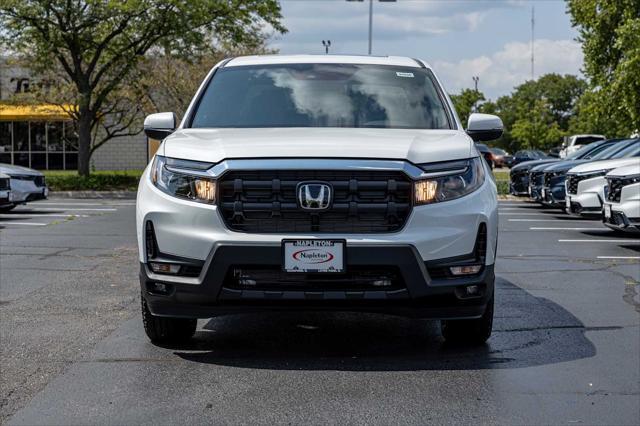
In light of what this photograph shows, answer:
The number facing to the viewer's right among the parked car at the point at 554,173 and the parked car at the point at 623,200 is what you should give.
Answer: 0

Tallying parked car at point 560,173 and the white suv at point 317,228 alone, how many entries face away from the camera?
0

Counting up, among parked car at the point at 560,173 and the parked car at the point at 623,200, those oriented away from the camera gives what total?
0

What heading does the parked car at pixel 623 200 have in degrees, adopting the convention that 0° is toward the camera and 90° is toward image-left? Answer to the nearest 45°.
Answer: approximately 45°

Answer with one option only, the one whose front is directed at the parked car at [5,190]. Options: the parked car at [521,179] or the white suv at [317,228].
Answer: the parked car at [521,179]

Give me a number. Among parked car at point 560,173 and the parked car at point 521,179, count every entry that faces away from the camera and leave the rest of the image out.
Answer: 0

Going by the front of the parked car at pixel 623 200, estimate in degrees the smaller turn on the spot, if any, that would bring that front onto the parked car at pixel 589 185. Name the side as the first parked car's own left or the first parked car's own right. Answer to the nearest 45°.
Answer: approximately 135° to the first parked car's own right

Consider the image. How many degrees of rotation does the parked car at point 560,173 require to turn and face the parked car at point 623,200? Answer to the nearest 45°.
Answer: approximately 45° to its left

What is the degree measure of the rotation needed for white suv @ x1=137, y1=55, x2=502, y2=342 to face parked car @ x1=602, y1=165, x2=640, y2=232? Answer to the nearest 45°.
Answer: approximately 135° to its left

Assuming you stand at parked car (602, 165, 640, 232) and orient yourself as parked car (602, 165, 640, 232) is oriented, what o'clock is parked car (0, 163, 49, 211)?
parked car (0, 163, 49, 211) is roughly at 2 o'clock from parked car (602, 165, 640, 232).

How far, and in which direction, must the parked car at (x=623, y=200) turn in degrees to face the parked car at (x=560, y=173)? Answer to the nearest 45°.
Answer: approximately 135° to its right

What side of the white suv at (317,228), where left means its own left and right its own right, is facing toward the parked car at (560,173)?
back

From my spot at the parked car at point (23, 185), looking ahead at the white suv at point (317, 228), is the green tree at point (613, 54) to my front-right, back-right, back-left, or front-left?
back-left

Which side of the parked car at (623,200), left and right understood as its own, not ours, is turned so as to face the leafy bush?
right
